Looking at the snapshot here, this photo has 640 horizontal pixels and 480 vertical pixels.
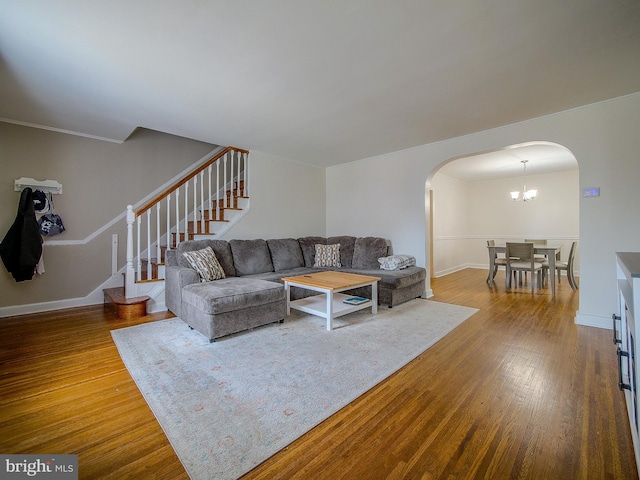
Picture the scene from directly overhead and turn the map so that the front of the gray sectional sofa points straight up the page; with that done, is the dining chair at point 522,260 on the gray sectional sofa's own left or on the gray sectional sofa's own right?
on the gray sectional sofa's own left

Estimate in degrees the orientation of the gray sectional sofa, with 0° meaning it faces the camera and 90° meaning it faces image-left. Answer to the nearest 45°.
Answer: approximately 315°

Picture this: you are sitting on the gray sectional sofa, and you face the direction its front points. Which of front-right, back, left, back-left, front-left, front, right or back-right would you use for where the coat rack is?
back-right

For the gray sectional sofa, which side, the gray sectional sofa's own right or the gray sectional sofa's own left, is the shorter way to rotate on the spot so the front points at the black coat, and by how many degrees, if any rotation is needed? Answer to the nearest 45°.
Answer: approximately 135° to the gray sectional sofa's own right

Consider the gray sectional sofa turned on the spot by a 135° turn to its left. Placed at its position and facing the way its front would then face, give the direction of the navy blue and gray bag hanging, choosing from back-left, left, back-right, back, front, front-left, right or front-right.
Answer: left
